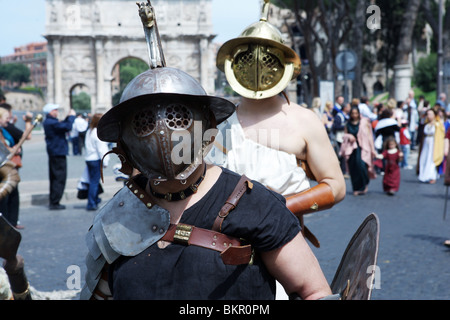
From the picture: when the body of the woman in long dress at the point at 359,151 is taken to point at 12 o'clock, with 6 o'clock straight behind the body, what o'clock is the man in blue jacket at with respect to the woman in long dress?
The man in blue jacket is roughly at 2 o'clock from the woman in long dress.

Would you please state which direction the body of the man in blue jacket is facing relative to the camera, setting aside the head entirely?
to the viewer's right

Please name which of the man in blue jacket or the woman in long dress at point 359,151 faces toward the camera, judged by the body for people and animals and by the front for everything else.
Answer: the woman in long dress

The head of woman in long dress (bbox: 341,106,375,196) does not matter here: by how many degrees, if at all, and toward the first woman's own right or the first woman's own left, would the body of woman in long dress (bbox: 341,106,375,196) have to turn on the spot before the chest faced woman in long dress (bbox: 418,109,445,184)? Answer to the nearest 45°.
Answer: approximately 135° to the first woman's own left

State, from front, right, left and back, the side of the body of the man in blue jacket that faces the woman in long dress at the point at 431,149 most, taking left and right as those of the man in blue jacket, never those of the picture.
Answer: front

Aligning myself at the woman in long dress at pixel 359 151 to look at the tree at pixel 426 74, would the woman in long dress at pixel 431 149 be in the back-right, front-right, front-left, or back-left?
front-right

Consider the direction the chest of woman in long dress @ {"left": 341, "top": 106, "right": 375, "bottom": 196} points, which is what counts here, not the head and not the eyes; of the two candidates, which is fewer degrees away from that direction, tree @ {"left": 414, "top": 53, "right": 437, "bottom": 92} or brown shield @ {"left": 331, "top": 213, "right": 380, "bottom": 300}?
the brown shield

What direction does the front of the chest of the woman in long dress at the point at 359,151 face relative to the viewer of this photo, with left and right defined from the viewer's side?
facing the viewer

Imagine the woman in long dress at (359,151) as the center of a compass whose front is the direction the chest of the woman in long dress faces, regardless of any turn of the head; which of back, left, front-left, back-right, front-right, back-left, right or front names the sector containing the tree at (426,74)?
back

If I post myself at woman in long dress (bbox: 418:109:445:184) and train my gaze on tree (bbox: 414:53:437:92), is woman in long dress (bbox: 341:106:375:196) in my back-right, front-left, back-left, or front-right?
back-left

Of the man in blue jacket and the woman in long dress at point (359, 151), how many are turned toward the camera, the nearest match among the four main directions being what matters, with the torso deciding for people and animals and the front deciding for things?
1
